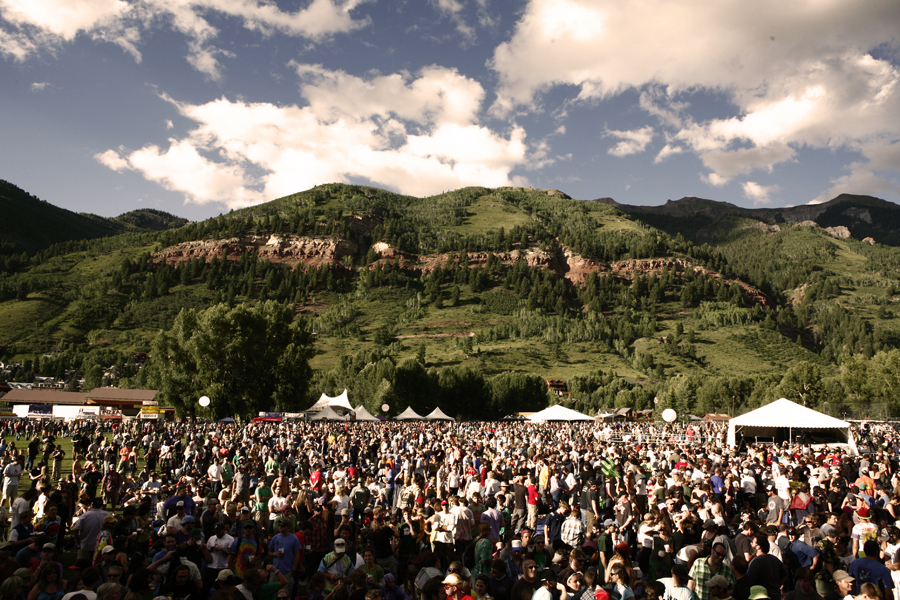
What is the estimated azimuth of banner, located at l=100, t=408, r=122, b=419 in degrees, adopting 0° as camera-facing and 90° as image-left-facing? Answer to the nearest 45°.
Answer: approximately 0°

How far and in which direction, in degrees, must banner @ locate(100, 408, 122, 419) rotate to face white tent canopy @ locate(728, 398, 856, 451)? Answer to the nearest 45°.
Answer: approximately 45° to its left

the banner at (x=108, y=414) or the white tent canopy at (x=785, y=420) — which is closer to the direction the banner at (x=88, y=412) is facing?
the white tent canopy

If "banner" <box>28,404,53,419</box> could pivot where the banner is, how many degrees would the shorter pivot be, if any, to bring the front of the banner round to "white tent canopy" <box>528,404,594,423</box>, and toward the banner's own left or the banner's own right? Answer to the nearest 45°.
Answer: approximately 45° to the banner's own left

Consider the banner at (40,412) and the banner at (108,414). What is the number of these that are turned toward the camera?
2

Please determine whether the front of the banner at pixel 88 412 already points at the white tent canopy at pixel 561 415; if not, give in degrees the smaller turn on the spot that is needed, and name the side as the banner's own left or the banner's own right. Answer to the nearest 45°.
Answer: approximately 45° to the banner's own left

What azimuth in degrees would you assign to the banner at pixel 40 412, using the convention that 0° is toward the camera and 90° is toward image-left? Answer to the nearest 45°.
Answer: approximately 0°

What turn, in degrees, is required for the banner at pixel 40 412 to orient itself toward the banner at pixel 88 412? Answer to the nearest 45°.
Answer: approximately 45° to its left
